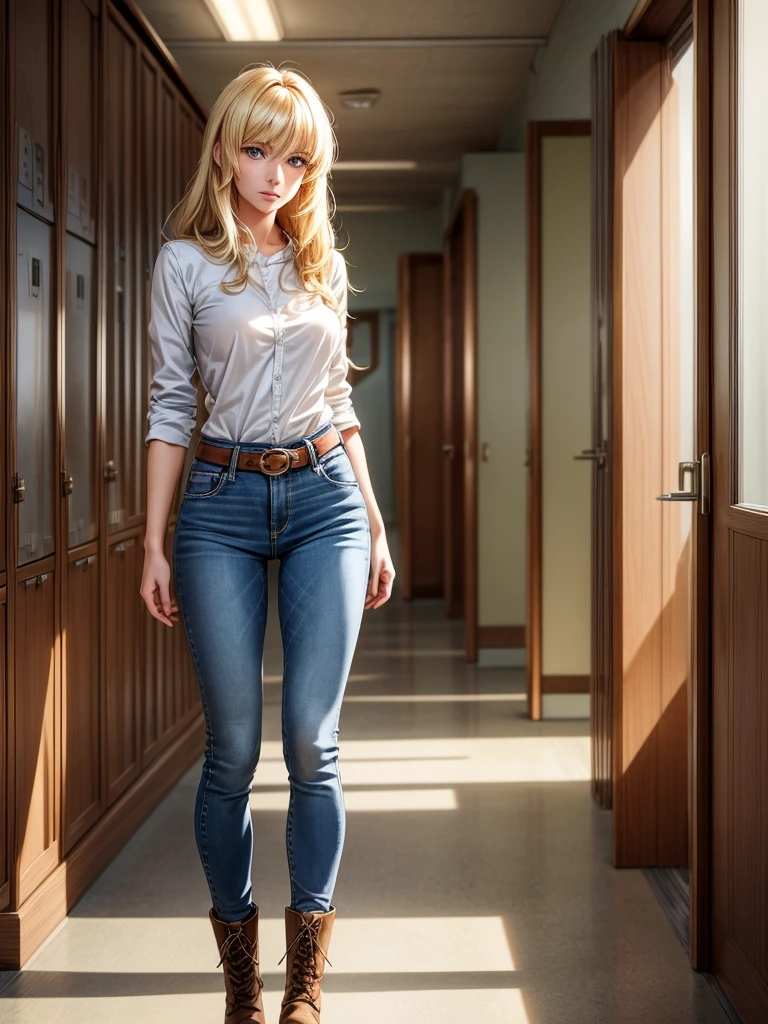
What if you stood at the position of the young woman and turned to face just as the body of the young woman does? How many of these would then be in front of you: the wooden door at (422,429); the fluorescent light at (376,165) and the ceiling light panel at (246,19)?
0

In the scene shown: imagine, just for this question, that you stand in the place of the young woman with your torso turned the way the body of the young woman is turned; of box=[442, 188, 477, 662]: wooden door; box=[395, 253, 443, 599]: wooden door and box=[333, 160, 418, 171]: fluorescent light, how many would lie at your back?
3

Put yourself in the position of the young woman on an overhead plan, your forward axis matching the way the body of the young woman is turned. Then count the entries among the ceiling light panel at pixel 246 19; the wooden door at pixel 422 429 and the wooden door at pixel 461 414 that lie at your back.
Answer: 3

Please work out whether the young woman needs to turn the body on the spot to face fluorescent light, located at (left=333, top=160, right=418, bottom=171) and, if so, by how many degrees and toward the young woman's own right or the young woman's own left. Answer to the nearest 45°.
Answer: approximately 180°

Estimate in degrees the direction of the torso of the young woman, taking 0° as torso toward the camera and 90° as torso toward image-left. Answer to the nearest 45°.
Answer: approximately 0°

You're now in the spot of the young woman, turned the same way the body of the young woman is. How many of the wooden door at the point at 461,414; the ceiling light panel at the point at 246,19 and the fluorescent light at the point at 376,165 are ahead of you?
0

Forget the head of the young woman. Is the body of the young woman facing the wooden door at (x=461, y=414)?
no

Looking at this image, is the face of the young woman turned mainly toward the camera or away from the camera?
toward the camera

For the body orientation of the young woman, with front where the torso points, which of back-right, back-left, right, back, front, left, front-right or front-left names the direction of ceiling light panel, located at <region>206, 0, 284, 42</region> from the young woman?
back

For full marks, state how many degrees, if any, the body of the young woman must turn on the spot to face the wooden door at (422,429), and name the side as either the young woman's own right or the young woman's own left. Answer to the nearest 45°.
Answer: approximately 180°
